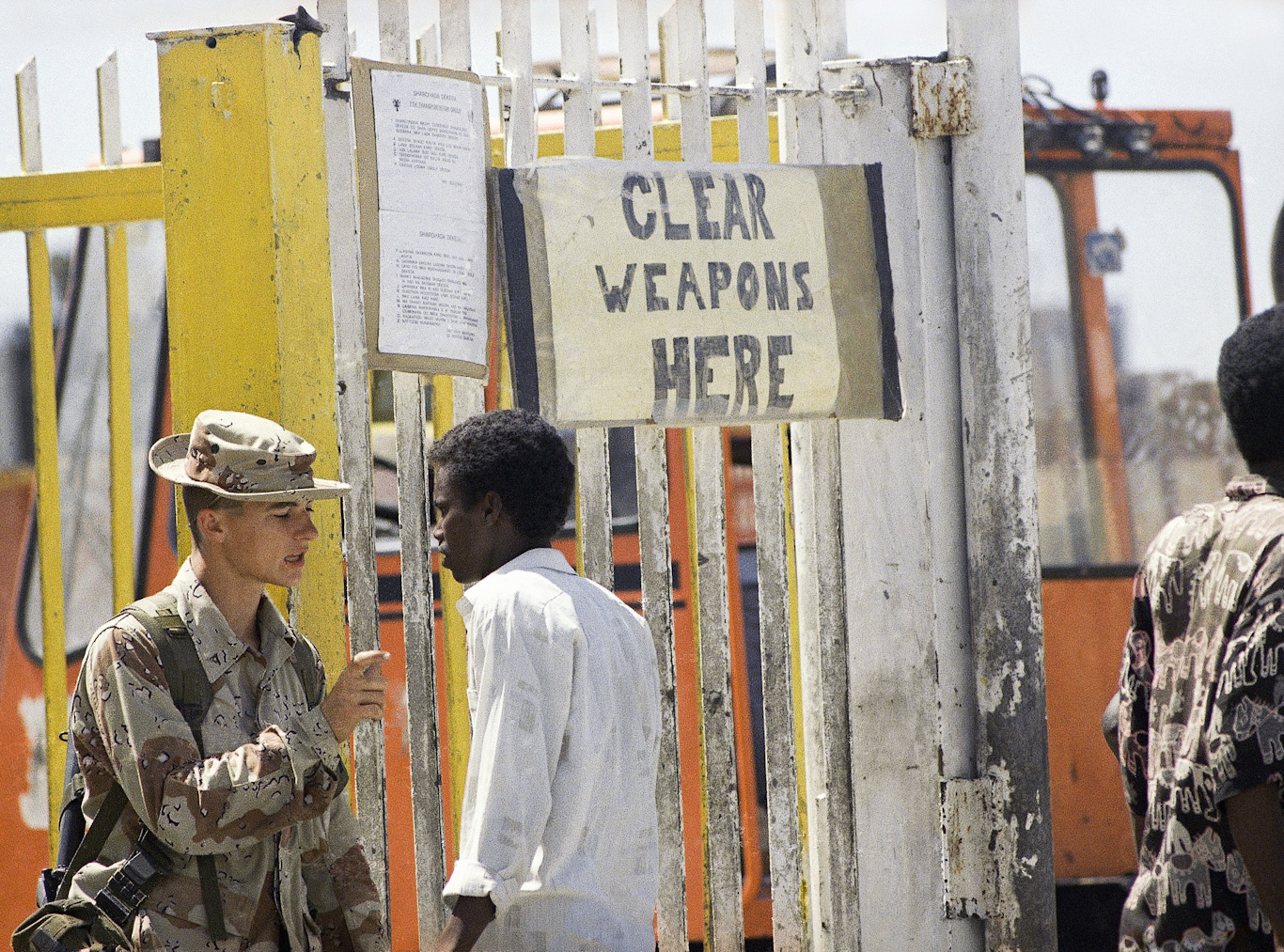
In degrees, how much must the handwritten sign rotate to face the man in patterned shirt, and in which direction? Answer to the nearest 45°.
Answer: approximately 45° to its left

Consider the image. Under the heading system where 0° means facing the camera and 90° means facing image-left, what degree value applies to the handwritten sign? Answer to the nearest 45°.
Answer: approximately 0°

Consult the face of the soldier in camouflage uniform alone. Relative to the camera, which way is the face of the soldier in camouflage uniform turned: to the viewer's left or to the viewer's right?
to the viewer's right

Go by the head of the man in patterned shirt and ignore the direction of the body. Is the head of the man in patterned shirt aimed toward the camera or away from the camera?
away from the camera

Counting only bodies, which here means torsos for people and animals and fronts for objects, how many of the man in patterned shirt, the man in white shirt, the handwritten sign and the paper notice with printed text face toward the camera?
2

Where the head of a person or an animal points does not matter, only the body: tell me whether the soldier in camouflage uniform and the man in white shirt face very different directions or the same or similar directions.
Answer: very different directions

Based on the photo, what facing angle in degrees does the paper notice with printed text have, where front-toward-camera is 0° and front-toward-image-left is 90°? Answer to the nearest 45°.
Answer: approximately 0°

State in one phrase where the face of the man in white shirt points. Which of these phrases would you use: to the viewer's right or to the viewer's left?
to the viewer's left

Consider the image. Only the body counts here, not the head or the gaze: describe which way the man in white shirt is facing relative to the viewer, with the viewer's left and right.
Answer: facing away from the viewer and to the left of the viewer
